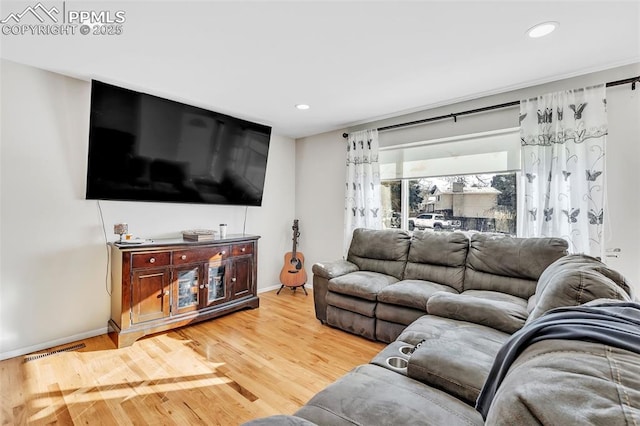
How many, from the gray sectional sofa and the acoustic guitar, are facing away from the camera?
0

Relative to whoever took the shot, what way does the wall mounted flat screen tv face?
facing the viewer and to the right of the viewer

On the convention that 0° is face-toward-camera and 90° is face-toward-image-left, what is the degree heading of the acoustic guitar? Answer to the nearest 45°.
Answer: approximately 0°

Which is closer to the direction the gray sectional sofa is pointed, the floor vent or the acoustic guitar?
the floor vent

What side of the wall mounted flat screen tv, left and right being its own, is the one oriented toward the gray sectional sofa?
front

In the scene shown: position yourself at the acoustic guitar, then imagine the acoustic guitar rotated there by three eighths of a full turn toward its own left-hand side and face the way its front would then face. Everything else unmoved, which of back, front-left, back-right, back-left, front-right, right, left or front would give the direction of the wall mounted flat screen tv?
back

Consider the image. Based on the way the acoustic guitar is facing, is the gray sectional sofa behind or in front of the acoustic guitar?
in front
